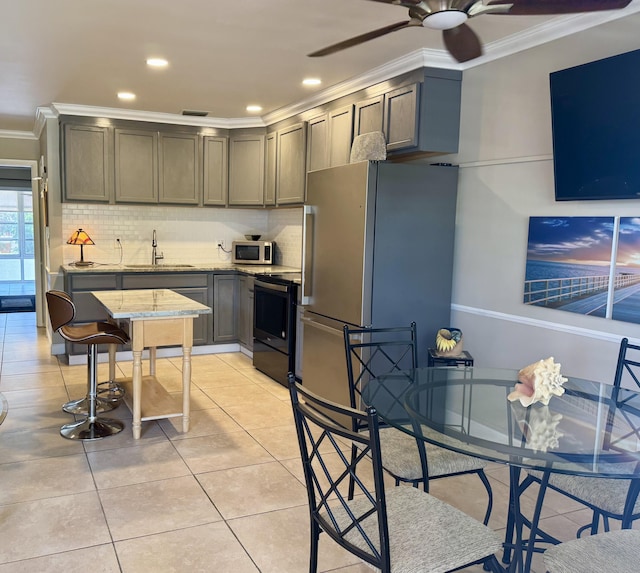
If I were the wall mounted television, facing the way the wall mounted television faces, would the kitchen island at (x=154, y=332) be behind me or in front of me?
in front

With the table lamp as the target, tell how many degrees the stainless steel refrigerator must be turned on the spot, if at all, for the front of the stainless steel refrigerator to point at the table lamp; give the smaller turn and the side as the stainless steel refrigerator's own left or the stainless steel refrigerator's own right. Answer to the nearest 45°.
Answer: approximately 90° to the stainless steel refrigerator's own right

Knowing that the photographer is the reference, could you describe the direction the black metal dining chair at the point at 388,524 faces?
facing away from the viewer and to the right of the viewer

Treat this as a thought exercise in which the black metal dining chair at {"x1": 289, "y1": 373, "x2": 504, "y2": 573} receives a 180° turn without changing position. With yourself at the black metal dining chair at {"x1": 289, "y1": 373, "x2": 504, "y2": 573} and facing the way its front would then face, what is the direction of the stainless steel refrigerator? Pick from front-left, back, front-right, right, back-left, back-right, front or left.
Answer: back-right

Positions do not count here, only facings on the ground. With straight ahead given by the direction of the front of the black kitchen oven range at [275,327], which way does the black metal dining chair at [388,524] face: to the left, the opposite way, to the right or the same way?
the opposite way

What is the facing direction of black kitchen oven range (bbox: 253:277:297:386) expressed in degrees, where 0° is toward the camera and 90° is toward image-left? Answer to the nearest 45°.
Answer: approximately 45°

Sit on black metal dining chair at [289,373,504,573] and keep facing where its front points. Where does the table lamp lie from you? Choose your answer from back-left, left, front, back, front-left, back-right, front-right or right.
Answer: left

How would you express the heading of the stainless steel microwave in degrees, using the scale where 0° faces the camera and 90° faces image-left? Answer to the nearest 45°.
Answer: approximately 0°

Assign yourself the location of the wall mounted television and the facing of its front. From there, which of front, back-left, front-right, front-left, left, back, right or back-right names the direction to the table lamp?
front-right

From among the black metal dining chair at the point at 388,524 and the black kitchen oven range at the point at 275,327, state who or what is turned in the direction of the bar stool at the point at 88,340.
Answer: the black kitchen oven range

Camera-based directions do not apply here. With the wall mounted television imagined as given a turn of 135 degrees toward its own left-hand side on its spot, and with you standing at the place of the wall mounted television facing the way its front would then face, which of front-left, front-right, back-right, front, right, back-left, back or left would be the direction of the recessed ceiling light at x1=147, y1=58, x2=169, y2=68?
back

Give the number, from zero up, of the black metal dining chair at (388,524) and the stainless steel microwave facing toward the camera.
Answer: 1

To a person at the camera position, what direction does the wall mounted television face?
facing the viewer and to the left of the viewer

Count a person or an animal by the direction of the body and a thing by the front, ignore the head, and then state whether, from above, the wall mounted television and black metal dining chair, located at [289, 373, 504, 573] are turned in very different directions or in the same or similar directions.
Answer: very different directions

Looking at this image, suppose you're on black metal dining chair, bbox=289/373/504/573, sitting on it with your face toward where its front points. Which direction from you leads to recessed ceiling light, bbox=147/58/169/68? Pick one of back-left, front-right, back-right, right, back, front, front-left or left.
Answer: left

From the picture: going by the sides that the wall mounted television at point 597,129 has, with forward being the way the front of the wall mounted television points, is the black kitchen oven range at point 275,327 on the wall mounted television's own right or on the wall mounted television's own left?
on the wall mounted television's own right

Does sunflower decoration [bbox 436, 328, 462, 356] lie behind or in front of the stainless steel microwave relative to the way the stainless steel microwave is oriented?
in front
